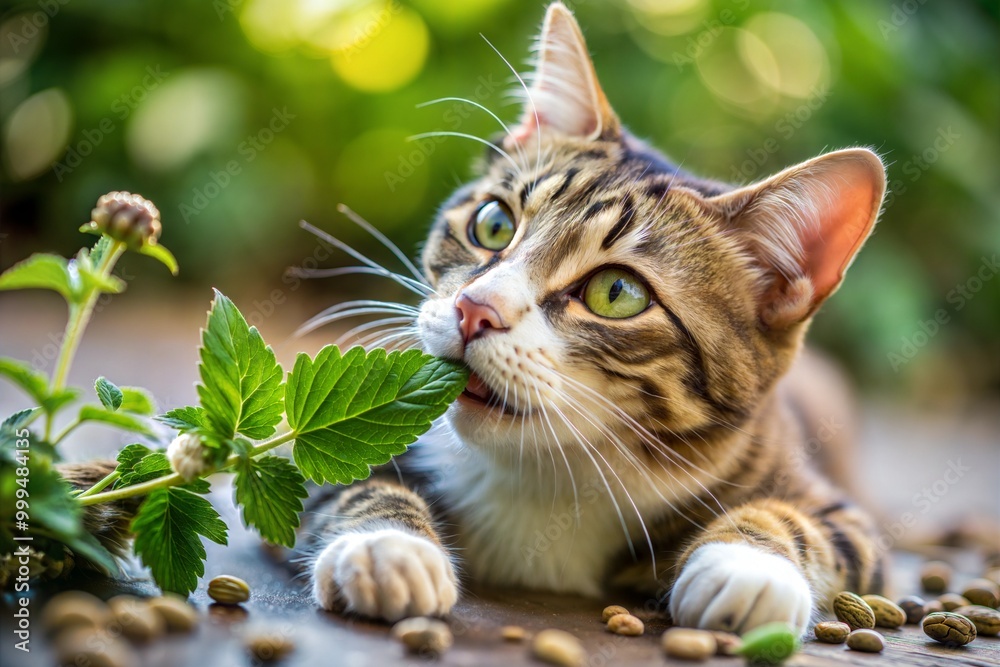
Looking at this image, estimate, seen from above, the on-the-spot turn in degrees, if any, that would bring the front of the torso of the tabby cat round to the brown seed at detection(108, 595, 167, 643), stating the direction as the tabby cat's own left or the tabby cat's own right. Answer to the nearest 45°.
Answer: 0° — it already faces it

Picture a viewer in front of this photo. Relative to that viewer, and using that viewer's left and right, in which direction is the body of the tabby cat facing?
facing the viewer and to the left of the viewer
